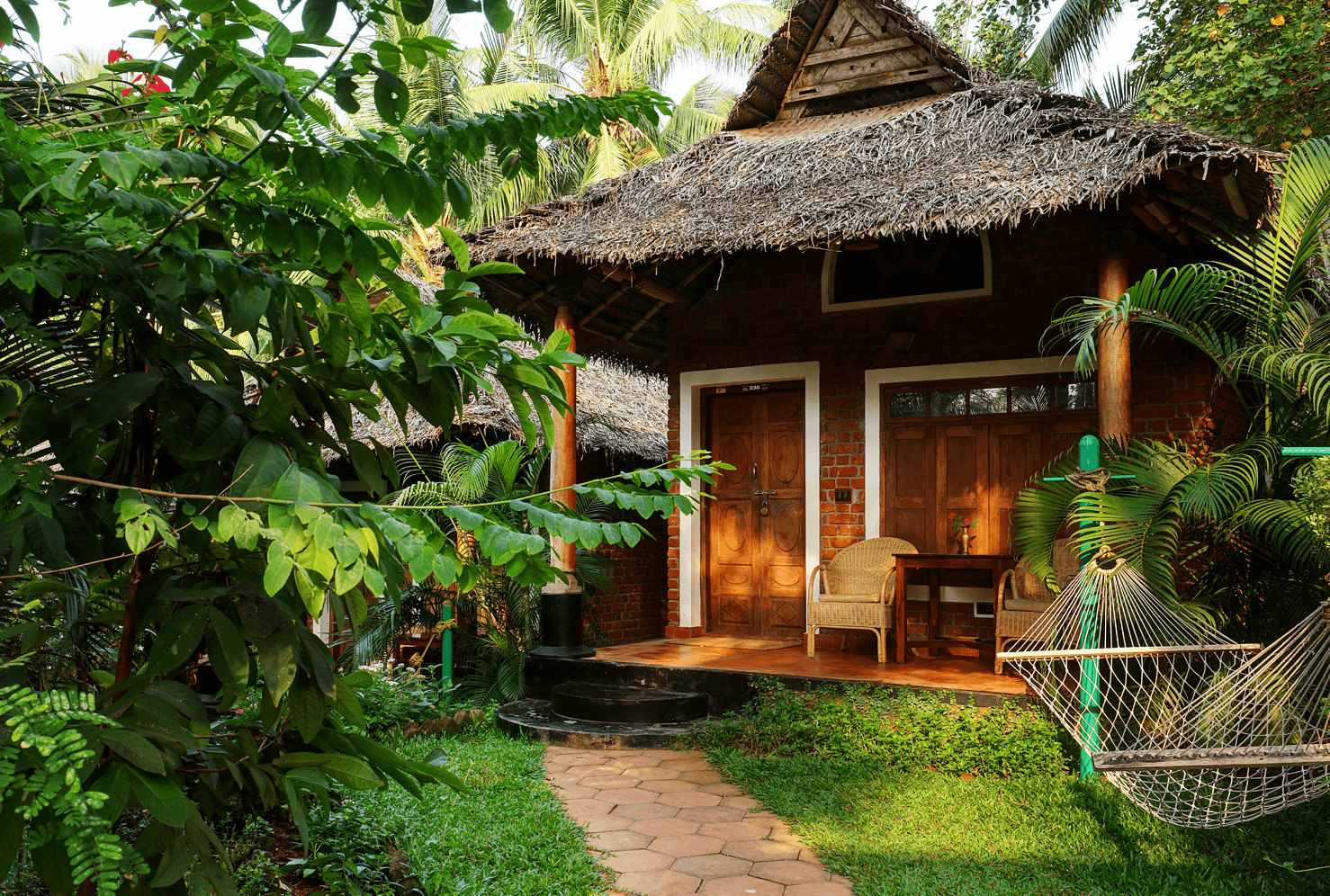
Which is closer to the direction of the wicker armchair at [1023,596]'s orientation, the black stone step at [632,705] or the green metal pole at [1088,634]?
the black stone step

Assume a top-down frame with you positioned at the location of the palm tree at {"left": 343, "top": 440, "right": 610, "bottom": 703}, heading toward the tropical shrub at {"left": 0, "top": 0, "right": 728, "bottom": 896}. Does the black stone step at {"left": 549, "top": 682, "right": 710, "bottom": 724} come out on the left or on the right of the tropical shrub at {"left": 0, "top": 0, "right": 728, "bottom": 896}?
left

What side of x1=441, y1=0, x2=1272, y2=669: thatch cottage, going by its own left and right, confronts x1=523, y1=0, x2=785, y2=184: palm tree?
back

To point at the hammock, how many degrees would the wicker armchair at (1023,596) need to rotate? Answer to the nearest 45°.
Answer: approximately 45° to its left

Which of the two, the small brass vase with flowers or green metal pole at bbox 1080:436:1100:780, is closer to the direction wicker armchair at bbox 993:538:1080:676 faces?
the green metal pole

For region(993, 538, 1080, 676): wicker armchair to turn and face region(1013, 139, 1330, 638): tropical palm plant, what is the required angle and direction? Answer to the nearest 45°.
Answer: approximately 90° to its left

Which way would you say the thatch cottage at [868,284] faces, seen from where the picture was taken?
facing the viewer

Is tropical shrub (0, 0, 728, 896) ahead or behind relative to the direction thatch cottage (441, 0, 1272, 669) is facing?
ahead

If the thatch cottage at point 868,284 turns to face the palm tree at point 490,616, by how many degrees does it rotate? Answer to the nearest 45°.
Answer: approximately 90° to its right

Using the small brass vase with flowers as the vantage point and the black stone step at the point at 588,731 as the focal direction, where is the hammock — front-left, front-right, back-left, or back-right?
front-left

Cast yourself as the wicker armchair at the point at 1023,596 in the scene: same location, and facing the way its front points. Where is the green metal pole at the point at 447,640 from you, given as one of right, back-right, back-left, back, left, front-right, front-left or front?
front-right

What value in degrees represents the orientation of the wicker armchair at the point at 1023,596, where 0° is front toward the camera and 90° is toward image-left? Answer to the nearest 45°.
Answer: approximately 45°
